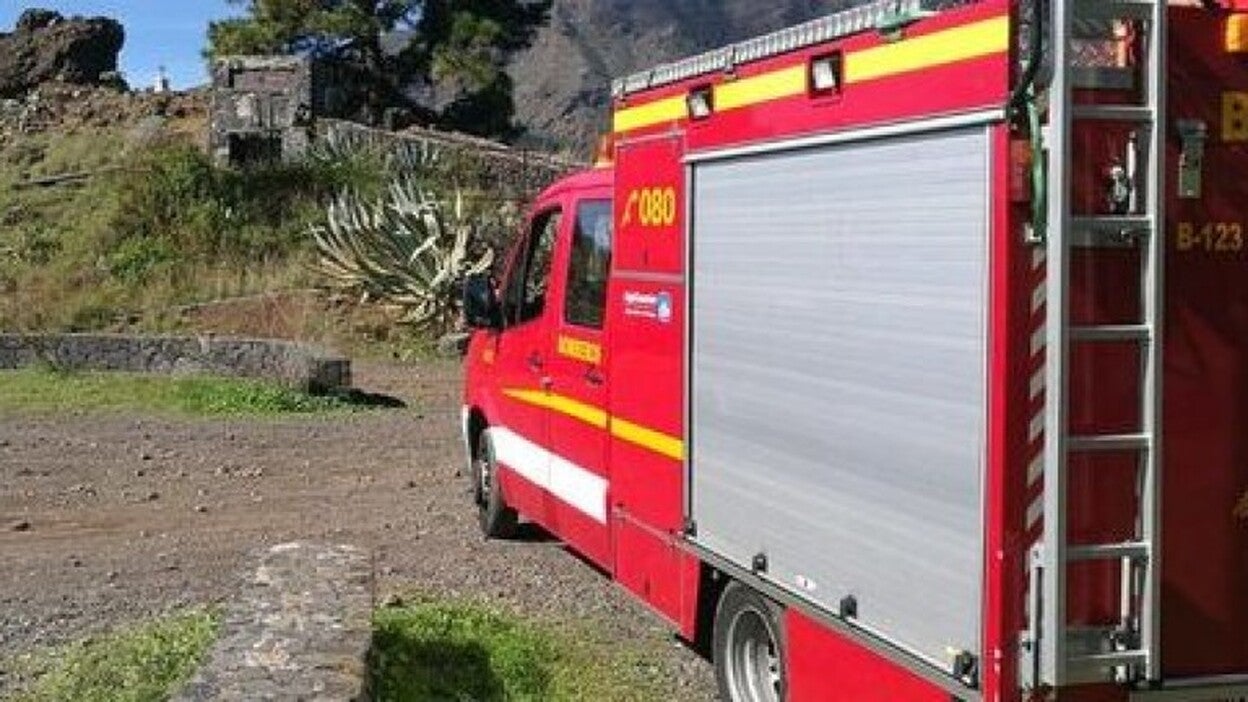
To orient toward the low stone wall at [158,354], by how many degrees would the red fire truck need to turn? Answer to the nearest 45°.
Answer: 0° — it already faces it

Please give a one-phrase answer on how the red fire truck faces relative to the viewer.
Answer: facing away from the viewer and to the left of the viewer

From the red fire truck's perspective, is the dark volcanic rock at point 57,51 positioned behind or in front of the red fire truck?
in front

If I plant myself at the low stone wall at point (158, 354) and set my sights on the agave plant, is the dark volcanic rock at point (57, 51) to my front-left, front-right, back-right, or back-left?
front-left

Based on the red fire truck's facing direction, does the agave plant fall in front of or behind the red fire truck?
in front

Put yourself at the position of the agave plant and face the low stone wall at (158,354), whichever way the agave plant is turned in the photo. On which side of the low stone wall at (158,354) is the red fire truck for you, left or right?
left

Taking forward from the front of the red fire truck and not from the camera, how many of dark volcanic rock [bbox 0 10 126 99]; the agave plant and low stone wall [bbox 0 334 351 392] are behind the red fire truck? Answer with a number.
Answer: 0

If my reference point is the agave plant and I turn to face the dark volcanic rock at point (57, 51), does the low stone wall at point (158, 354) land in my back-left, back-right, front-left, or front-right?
back-left
